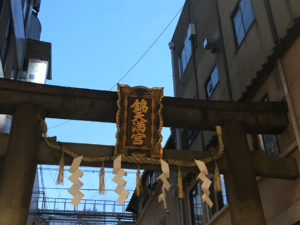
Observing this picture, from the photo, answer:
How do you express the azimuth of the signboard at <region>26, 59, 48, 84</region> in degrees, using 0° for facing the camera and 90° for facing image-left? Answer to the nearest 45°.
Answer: approximately 0°

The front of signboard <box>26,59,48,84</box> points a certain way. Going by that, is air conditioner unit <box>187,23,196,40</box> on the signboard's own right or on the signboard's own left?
on the signboard's own left

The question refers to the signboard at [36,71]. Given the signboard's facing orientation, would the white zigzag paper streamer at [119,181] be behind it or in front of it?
in front
